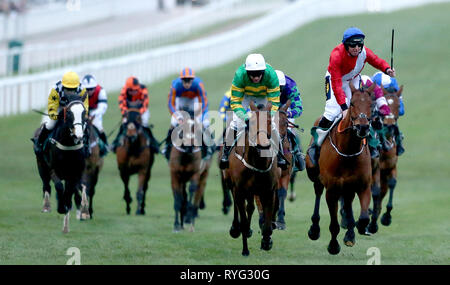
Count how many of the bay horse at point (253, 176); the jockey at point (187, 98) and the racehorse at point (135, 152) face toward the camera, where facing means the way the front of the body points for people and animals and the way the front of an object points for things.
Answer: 3

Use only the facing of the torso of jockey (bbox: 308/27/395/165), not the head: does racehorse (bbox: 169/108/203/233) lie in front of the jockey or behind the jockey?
behind

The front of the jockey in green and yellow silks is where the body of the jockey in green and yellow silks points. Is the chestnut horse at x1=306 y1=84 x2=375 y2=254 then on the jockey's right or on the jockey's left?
on the jockey's left

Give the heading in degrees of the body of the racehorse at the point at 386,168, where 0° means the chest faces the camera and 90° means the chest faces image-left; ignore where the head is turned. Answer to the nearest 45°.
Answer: approximately 0°

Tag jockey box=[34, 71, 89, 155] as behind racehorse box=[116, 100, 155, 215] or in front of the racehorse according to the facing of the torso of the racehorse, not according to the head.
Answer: in front

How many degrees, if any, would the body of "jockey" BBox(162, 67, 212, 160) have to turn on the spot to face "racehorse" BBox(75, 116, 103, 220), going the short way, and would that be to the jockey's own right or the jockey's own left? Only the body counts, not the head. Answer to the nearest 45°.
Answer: approximately 90° to the jockey's own right

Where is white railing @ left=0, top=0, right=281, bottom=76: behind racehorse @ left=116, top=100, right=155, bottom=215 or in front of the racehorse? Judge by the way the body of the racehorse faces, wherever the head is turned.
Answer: behind

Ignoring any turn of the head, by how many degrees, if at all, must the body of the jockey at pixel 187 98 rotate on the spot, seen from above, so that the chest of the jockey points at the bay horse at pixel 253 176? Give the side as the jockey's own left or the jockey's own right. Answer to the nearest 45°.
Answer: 0° — they already face it

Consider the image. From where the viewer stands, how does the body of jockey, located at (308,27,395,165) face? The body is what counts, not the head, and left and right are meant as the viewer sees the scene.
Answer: facing the viewer and to the right of the viewer

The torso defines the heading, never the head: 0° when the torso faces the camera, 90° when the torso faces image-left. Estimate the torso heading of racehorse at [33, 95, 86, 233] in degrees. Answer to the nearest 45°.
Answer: approximately 0°

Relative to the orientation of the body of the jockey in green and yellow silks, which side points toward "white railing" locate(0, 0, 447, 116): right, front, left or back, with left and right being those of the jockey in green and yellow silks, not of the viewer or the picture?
back
